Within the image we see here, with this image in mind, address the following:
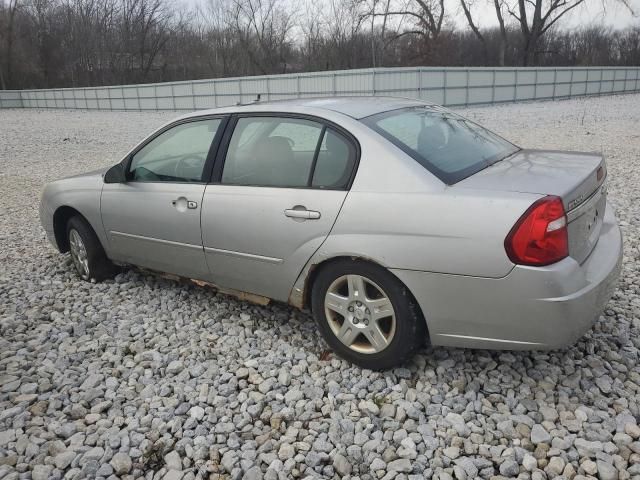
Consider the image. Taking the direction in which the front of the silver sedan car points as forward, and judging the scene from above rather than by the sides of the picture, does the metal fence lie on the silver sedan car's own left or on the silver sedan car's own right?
on the silver sedan car's own right

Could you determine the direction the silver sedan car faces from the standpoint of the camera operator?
facing away from the viewer and to the left of the viewer
